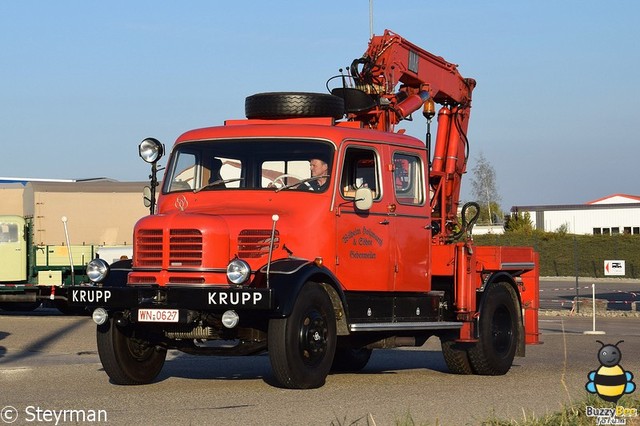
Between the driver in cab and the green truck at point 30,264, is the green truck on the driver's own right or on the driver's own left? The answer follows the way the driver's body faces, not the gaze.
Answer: on the driver's own right

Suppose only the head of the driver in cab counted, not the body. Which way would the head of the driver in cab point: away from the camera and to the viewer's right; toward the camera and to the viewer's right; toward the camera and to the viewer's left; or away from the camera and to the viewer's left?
toward the camera and to the viewer's left

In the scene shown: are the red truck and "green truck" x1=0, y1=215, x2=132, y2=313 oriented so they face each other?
no

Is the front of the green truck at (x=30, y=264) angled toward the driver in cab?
no

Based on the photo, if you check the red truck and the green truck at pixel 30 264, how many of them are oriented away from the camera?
0

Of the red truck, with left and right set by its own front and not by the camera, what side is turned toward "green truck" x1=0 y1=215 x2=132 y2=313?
right

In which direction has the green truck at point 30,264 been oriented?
to the viewer's left

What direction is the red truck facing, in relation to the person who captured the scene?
facing the viewer and to the left of the viewer
